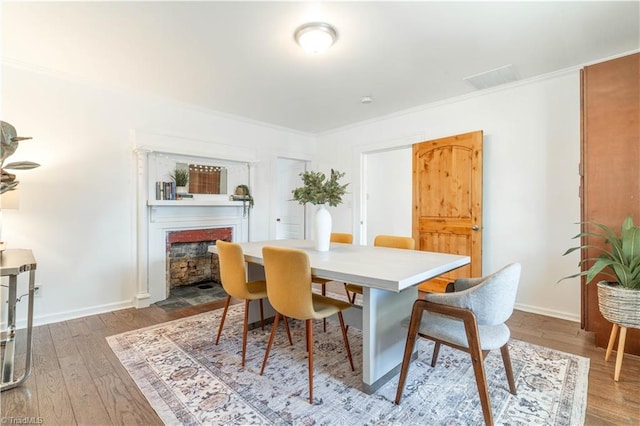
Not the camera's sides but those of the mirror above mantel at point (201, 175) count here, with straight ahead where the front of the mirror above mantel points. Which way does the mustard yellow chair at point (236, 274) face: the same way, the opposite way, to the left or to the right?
to the left

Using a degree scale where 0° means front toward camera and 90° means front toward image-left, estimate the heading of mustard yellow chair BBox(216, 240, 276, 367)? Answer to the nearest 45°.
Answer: approximately 225°

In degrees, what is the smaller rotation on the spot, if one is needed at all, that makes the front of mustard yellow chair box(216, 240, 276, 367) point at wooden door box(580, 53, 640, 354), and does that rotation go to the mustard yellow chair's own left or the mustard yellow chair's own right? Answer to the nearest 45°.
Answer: approximately 45° to the mustard yellow chair's own right

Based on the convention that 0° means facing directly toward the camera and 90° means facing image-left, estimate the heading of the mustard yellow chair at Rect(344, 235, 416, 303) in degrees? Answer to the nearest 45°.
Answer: approximately 45°

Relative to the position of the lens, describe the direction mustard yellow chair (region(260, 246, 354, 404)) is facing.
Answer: facing away from the viewer and to the right of the viewer

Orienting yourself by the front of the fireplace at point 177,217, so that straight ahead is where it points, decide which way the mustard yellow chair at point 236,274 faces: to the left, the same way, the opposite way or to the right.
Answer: to the left

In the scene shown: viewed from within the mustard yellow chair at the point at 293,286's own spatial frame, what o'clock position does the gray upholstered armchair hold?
The gray upholstered armchair is roughly at 2 o'clock from the mustard yellow chair.

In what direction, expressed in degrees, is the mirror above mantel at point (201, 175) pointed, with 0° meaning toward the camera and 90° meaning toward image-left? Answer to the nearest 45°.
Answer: approximately 315°

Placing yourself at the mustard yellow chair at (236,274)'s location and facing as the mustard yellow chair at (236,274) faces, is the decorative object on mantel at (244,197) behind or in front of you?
in front

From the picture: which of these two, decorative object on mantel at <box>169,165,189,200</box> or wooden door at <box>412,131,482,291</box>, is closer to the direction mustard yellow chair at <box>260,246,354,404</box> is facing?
the wooden door
